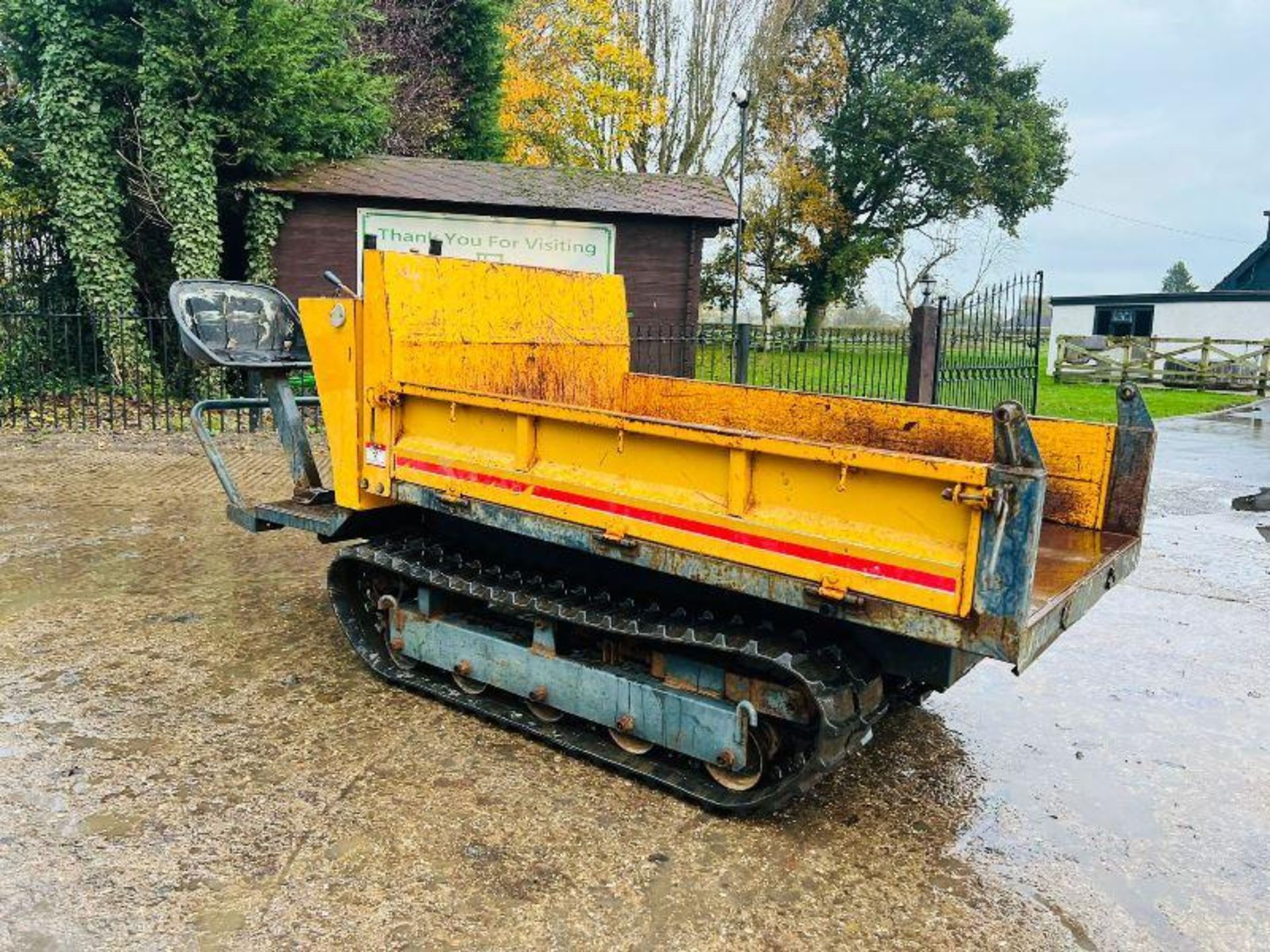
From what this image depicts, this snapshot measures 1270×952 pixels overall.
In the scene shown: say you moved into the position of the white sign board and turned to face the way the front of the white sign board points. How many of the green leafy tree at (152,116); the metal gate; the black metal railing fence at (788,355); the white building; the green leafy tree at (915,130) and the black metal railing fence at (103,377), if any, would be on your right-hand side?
2

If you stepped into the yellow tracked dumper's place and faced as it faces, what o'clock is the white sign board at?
The white sign board is roughly at 7 o'clock from the yellow tracked dumper.

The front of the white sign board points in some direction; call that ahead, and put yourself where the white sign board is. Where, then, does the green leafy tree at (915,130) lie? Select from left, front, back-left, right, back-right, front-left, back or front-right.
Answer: back-left

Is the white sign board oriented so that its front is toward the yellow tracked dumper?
yes

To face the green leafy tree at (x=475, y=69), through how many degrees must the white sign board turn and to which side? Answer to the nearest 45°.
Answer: approximately 180°

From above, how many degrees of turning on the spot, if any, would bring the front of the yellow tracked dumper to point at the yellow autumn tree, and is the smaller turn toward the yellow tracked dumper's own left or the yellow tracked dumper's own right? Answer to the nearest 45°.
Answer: approximately 135° to the yellow tracked dumper's own left

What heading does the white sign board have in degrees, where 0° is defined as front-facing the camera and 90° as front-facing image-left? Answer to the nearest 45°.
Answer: approximately 0°

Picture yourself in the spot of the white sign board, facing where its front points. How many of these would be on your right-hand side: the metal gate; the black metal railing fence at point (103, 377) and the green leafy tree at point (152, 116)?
2

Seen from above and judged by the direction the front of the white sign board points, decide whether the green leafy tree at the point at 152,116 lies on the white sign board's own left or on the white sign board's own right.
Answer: on the white sign board's own right

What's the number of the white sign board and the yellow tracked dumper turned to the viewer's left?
0

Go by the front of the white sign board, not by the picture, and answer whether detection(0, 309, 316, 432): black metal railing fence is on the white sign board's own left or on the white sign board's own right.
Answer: on the white sign board's own right
